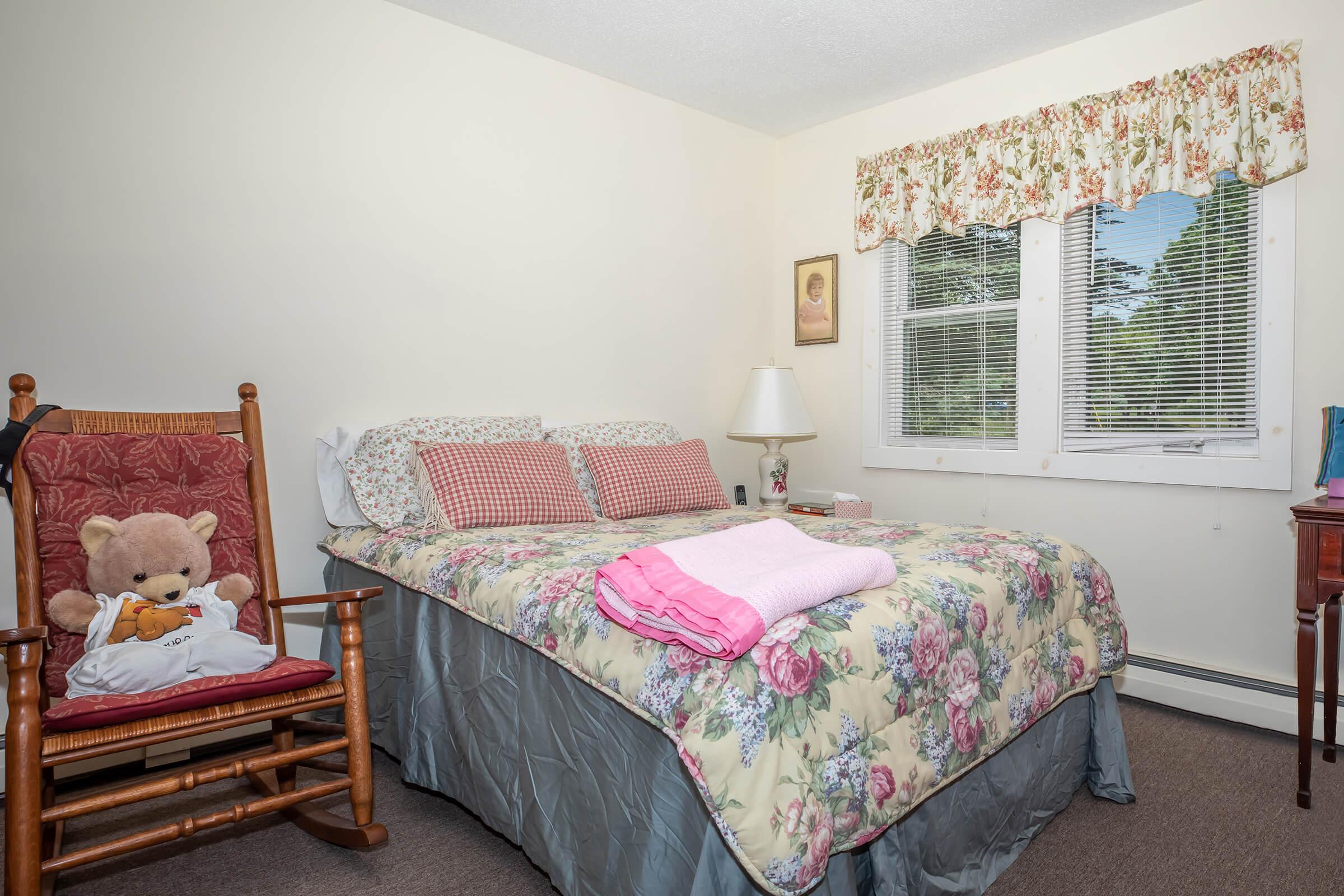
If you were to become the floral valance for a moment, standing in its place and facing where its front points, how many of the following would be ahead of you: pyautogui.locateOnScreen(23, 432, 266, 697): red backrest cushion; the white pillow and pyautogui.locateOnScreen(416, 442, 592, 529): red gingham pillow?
3

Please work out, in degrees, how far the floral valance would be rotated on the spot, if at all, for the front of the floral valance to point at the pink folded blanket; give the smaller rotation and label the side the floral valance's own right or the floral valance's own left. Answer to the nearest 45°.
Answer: approximately 45° to the floral valance's own left

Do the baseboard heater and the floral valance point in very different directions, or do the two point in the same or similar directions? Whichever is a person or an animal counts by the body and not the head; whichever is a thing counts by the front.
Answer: same or similar directions

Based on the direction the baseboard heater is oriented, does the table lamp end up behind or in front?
in front

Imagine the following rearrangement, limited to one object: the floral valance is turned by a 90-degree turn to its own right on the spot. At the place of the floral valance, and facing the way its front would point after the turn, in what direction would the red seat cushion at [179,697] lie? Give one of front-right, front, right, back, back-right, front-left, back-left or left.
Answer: left

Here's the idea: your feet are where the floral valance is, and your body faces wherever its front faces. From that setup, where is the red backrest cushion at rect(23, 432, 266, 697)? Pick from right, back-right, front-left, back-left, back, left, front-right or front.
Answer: front

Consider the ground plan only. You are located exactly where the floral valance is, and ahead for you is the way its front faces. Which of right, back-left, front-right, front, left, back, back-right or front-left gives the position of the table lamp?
front-right

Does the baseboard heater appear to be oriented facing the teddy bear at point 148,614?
yes

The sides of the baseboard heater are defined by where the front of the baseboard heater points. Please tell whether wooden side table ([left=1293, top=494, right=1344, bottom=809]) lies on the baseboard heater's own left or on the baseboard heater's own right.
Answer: on the baseboard heater's own left

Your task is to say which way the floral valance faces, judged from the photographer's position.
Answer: facing the viewer and to the left of the viewer

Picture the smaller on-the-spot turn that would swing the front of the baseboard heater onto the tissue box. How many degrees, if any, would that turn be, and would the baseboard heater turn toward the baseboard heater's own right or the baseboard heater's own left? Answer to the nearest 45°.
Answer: approximately 45° to the baseboard heater's own right

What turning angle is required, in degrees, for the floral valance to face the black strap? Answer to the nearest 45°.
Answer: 0° — it already faces it

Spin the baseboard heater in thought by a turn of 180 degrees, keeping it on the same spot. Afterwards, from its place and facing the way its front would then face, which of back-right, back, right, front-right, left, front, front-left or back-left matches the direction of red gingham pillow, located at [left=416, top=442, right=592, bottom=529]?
back

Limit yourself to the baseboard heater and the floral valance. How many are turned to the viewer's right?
0

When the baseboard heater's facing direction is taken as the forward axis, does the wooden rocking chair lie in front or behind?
in front

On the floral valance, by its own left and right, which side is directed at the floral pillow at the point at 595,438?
front
